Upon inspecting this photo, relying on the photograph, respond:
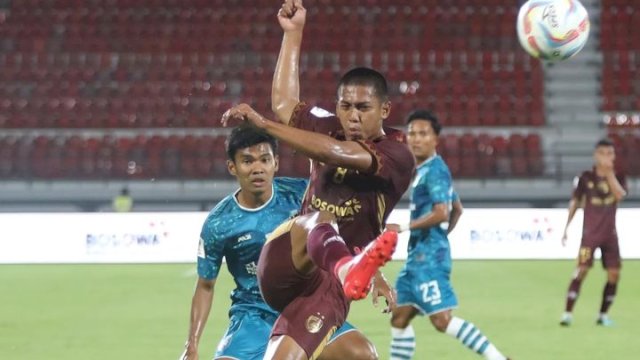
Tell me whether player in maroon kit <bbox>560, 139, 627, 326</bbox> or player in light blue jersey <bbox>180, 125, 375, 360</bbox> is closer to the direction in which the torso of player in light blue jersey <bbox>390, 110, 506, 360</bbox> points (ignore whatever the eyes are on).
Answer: the player in light blue jersey

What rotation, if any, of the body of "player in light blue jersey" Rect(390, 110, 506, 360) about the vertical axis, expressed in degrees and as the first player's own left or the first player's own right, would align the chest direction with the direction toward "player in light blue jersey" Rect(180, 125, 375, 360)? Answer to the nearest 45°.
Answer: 0° — they already face them

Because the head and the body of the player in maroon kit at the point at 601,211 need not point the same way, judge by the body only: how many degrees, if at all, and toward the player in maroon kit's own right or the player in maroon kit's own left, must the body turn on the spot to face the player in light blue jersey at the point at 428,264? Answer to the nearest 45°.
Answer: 0° — they already face them

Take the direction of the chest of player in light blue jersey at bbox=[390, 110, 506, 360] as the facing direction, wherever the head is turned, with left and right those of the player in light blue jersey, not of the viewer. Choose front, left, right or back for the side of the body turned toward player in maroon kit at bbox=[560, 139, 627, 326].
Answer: back

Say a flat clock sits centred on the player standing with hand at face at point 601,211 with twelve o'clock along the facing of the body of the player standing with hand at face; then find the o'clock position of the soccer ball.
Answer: The soccer ball is roughly at 12 o'clock from the player standing with hand at face.

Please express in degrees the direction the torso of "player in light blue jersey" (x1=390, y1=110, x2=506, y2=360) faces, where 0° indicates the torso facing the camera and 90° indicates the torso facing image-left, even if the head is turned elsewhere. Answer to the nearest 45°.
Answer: approximately 45°
